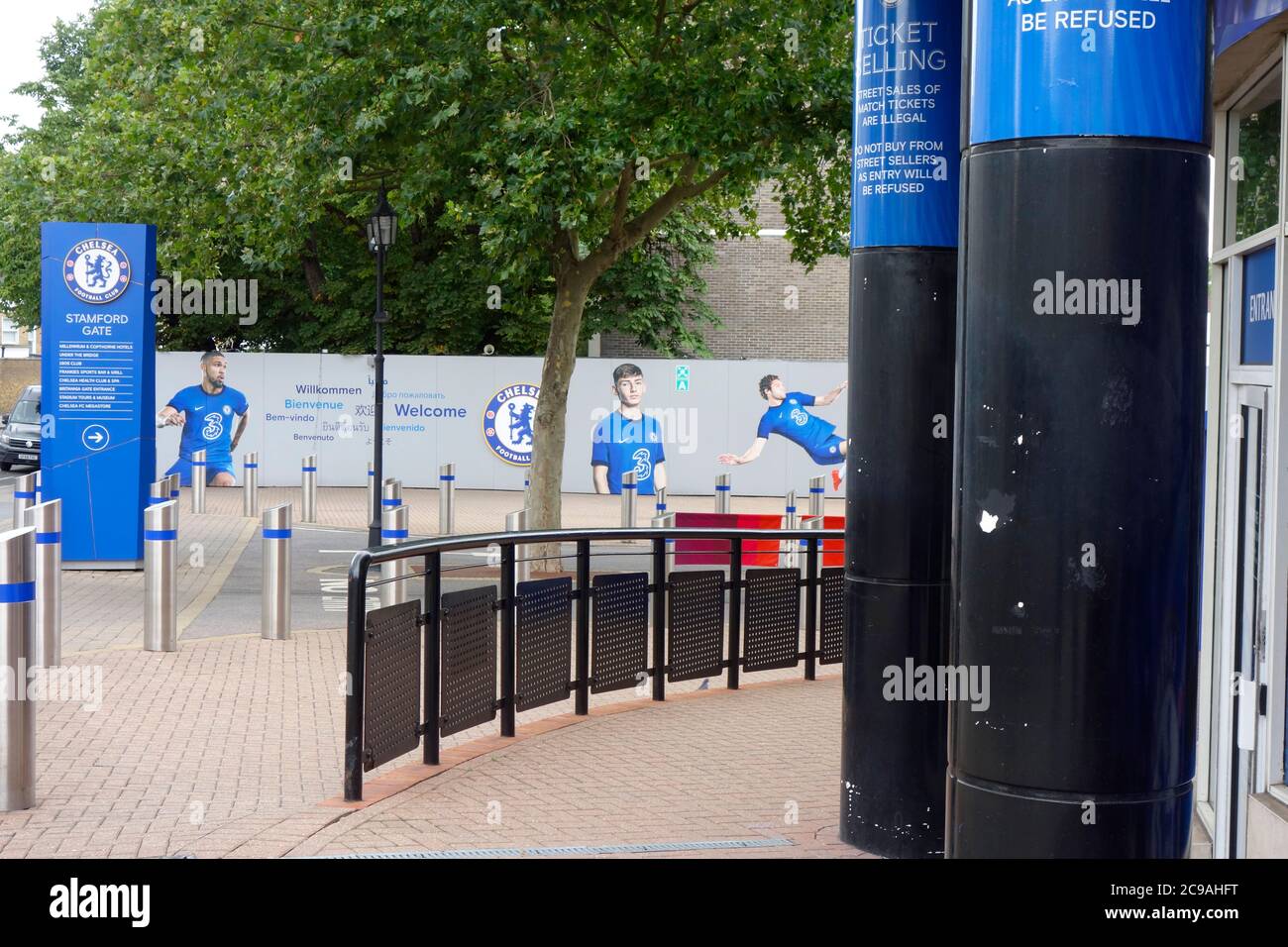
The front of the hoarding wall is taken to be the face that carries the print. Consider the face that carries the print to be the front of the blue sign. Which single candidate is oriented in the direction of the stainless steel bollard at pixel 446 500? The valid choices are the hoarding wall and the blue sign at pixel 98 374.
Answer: the hoarding wall

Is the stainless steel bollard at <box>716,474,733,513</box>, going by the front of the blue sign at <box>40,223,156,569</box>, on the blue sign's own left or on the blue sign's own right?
on the blue sign's own left

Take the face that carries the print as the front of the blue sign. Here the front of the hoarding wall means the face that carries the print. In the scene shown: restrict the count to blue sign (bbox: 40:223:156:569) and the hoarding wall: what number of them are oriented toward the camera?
2

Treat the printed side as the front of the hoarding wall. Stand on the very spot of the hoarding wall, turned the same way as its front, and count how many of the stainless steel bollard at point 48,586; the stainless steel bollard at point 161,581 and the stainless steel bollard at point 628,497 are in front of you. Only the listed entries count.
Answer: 3

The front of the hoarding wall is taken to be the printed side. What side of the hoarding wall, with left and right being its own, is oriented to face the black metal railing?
front

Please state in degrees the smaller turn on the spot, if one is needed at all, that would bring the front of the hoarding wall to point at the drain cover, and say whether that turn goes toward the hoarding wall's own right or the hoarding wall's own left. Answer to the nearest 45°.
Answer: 0° — it already faces it

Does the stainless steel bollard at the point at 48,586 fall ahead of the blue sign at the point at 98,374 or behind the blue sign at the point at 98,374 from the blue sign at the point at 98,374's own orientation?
ahead

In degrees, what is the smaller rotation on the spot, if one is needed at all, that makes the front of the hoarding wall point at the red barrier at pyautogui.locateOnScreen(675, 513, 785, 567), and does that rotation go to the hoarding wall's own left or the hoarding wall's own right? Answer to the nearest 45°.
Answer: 0° — it already faces it

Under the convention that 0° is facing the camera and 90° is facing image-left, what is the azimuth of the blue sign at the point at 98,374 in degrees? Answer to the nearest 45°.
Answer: approximately 0°

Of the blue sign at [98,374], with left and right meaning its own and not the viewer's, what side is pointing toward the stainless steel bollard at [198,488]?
back

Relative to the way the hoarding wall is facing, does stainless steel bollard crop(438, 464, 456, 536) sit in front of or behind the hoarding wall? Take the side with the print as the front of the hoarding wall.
in front

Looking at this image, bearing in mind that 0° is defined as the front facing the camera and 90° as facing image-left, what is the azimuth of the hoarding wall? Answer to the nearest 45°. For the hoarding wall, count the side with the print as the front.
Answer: approximately 0°

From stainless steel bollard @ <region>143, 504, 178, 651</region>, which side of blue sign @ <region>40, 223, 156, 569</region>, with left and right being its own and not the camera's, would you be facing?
front

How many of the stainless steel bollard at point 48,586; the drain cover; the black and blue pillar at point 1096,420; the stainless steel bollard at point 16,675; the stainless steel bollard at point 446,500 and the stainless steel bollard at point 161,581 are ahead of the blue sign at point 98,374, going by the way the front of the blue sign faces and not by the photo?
5

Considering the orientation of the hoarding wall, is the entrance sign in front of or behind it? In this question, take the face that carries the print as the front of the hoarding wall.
in front
